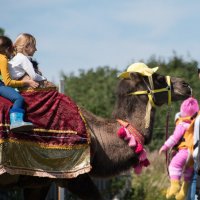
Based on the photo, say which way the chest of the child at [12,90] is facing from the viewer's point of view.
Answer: to the viewer's right

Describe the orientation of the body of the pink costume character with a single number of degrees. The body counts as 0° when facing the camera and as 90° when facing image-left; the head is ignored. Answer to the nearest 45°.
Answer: approximately 135°

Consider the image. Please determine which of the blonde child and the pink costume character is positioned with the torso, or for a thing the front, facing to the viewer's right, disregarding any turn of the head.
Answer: the blonde child

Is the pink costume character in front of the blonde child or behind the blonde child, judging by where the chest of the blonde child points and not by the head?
in front

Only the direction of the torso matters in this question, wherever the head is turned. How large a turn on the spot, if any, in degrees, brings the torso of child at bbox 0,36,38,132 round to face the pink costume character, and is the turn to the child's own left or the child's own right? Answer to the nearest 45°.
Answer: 0° — they already face them

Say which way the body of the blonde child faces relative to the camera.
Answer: to the viewer's right

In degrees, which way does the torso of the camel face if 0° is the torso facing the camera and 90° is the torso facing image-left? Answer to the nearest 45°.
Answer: approximately 270°

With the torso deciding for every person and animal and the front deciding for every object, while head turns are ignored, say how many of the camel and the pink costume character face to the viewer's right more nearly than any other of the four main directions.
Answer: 1

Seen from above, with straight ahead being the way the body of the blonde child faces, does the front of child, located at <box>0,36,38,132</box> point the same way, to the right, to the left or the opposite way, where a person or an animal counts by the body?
the same way

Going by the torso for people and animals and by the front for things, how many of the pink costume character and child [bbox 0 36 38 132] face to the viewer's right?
1
